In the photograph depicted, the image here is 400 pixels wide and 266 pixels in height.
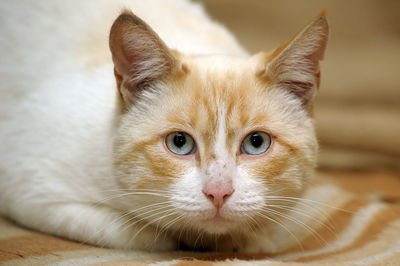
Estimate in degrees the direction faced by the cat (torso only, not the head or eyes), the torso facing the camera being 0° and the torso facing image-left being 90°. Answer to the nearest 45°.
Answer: approximately 315°
